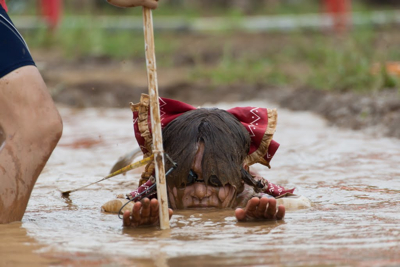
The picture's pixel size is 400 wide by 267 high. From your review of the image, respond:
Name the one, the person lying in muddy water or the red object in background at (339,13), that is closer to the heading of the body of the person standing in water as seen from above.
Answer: the person lying in muddy water

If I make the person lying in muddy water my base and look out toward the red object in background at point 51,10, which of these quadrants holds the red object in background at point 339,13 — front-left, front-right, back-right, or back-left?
front-right

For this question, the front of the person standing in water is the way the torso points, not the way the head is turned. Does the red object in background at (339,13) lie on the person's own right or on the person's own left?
on the person's own left

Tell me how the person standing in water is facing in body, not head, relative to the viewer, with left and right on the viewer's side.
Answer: facing to the right of the viewer

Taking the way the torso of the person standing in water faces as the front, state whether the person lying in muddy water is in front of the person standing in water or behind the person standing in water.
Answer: in front

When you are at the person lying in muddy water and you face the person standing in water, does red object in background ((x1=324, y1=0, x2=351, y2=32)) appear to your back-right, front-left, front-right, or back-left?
back-right

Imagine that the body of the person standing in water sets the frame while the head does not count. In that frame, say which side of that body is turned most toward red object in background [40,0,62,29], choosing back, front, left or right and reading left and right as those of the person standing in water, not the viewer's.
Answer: left

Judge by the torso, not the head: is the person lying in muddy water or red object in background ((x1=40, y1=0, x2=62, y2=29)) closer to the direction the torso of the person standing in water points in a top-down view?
the person lying in muddy water
